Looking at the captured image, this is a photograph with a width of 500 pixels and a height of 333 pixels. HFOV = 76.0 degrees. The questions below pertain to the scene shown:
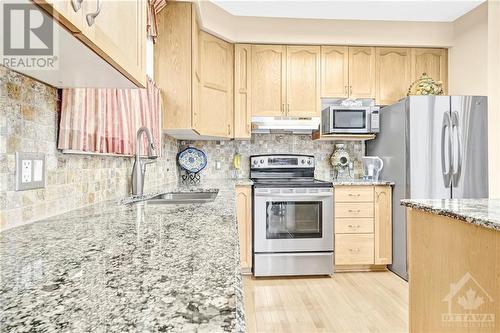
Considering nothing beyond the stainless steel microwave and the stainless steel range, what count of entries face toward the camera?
2

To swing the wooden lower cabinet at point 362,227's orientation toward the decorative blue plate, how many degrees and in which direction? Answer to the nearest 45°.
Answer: approximately 90° to its right

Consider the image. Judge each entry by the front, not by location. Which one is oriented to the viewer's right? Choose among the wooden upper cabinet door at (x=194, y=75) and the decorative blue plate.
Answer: the wooden upper cabinet door

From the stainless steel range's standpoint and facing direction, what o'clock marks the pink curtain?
The pink curtain is roughly at 1 o'clock from the stainless steel range.

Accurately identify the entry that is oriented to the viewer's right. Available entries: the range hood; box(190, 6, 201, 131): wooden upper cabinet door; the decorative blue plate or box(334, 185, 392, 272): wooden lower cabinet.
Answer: the wooden upper cabinet door

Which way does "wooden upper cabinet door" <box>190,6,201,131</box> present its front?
to the viewer's right

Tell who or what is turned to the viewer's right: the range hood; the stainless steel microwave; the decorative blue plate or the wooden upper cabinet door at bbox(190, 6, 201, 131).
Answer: the wooden upper cabinet door

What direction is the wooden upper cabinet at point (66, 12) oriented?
to the viewer's right

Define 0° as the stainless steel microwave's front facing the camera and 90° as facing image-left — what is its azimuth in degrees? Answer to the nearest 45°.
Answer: approximately 0°

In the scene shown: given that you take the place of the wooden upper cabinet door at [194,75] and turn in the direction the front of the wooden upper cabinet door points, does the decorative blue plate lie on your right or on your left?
on your left
